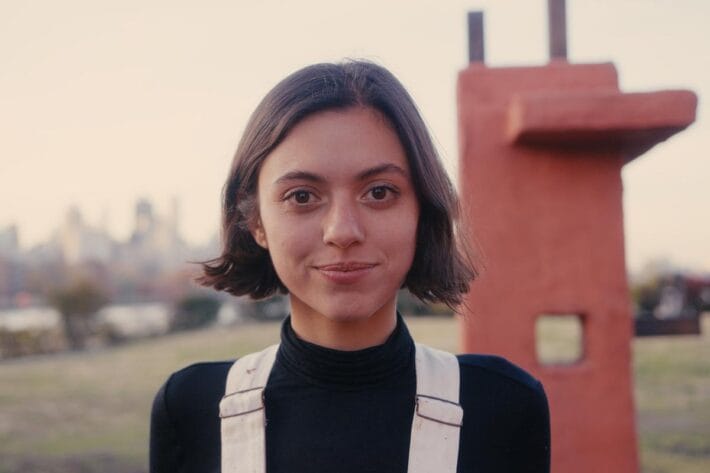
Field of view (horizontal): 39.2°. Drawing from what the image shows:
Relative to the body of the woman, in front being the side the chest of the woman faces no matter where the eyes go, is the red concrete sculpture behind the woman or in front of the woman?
behind

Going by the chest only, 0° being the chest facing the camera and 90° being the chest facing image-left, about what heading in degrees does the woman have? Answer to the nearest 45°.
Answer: approximately 0°
